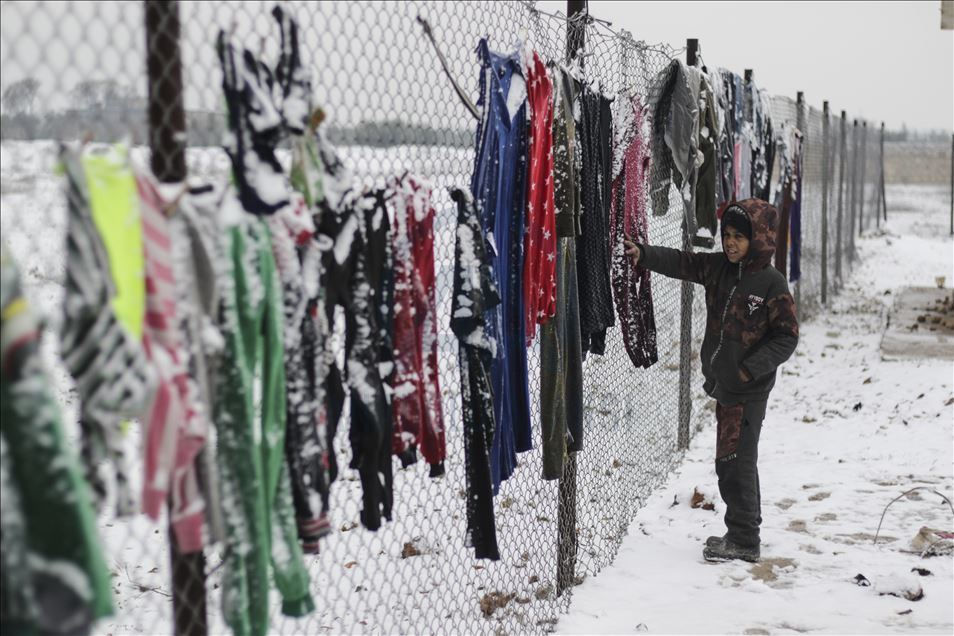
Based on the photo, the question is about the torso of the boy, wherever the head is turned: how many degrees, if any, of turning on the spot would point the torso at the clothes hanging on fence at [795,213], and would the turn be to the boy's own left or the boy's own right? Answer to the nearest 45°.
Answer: approximately 135° to the boy's own right

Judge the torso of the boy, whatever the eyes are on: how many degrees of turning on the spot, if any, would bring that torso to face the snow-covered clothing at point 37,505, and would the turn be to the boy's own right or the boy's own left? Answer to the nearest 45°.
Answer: approximately 45° to the boy's own left

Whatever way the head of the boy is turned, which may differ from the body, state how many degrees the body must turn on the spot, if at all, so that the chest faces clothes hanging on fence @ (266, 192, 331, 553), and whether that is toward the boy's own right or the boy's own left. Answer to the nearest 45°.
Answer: approximately 45° to the boy's own left

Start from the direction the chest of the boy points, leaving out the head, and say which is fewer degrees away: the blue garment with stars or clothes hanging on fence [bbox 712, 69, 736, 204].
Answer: the blue garment with stars

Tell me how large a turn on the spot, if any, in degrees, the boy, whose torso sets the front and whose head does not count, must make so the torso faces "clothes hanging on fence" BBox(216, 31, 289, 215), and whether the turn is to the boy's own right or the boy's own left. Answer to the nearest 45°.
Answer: approximately 45° to the boy's own left

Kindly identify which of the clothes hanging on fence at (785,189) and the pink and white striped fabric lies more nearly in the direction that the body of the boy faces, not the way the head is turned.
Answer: the pink and white striped fabric

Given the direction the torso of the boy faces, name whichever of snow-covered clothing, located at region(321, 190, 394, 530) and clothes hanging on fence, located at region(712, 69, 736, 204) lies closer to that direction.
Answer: the snow-covered clothing

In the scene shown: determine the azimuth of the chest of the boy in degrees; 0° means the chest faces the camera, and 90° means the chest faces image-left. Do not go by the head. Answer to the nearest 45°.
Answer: approximately 45°

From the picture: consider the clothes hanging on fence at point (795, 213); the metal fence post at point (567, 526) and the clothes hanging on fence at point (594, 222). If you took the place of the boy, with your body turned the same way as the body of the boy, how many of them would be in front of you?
2

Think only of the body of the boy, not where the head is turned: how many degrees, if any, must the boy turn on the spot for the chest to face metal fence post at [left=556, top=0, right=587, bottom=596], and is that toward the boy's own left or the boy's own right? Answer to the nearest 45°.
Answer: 0° — they already face it
